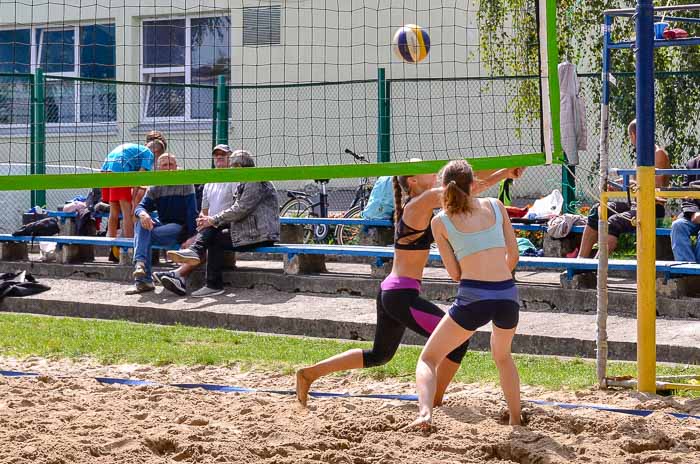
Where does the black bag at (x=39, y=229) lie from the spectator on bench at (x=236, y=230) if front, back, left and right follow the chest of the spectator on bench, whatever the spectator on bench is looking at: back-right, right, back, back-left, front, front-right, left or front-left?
front-right

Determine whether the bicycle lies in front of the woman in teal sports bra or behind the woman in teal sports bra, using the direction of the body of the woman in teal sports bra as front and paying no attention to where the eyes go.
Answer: in front

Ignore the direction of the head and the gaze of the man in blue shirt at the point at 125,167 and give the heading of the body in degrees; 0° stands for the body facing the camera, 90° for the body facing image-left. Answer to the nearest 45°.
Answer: approximately 270°

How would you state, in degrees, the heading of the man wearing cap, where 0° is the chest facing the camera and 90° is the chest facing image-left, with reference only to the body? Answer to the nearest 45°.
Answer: approximately 45°

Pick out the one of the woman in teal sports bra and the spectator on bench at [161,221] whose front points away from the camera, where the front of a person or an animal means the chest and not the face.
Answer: the woman in teal sports bra

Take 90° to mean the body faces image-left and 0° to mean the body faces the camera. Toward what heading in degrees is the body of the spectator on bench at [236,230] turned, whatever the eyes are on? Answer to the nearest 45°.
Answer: approximately 90°

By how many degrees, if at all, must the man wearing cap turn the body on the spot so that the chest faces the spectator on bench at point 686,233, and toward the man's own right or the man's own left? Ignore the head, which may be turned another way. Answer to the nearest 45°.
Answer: approximately 90° to the man's own left

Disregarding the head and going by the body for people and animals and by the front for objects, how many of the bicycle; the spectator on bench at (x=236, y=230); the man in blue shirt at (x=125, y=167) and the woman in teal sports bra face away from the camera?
1

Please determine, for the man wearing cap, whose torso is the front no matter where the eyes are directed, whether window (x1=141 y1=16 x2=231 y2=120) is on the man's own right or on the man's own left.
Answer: on the man's own right

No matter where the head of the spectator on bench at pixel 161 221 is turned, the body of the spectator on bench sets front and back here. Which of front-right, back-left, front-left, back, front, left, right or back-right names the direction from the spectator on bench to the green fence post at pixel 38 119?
right

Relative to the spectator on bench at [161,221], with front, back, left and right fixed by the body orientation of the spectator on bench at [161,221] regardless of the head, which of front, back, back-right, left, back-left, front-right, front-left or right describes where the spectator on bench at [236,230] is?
left

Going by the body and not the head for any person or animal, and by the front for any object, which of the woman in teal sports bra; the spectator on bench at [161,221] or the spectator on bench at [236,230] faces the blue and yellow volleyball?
the woman in teal sports bra

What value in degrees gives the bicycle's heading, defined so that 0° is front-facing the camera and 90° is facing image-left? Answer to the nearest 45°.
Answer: approximately 315°

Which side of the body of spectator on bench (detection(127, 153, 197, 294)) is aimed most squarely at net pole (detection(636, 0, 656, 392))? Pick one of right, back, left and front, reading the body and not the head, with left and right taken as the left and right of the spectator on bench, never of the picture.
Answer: left

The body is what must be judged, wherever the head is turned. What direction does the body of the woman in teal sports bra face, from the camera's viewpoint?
away from the camera
